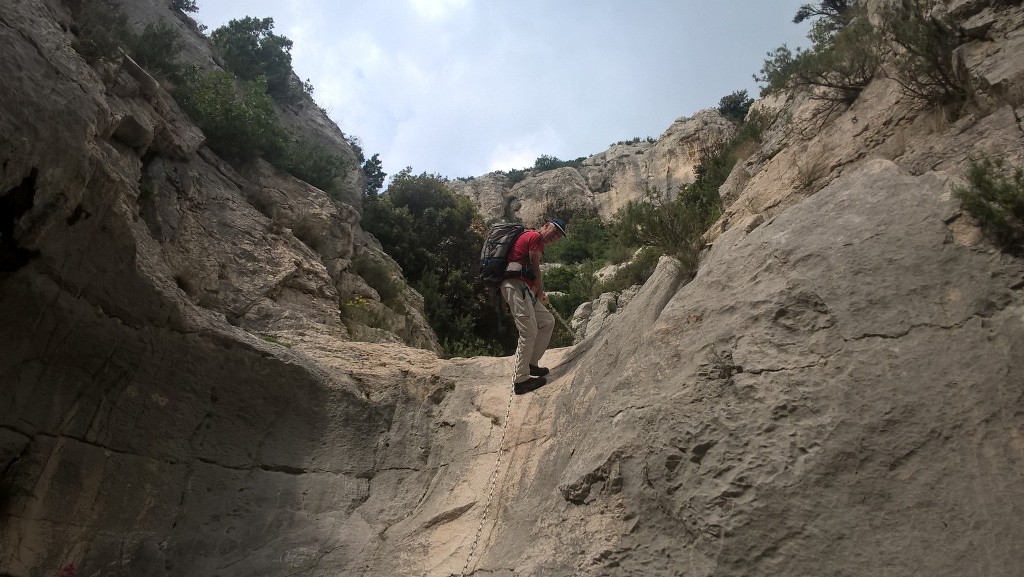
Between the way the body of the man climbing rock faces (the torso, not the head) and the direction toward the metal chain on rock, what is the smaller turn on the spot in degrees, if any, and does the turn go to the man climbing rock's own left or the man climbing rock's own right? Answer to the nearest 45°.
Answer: approximately 135° to the man climbing rock's own right

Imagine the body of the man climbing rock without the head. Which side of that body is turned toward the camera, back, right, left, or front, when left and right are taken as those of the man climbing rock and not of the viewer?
right

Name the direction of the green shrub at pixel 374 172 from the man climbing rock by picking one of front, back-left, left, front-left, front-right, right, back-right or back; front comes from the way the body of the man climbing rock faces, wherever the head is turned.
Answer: left

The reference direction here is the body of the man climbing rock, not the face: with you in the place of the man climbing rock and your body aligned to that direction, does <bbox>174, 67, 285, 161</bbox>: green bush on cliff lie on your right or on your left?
on your left

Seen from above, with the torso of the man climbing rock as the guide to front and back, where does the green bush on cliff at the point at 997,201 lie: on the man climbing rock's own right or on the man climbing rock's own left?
on the man climbing rock's own right

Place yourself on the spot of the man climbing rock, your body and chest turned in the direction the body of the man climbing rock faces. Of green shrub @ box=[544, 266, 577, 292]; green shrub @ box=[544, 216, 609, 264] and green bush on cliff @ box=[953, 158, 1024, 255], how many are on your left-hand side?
2

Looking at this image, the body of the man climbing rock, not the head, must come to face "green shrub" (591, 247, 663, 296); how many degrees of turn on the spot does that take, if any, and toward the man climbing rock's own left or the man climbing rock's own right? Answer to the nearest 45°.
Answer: approximately 90° to the man climbing rock's own left

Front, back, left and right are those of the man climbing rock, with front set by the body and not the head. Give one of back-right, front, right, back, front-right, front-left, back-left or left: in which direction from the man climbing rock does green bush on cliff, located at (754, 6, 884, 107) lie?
front

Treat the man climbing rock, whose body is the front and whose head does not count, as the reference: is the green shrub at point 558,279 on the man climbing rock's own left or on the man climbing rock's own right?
on the man climbing rock's own left

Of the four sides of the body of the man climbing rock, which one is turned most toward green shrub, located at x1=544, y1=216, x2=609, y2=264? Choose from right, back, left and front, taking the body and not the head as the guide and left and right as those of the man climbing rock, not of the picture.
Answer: left
